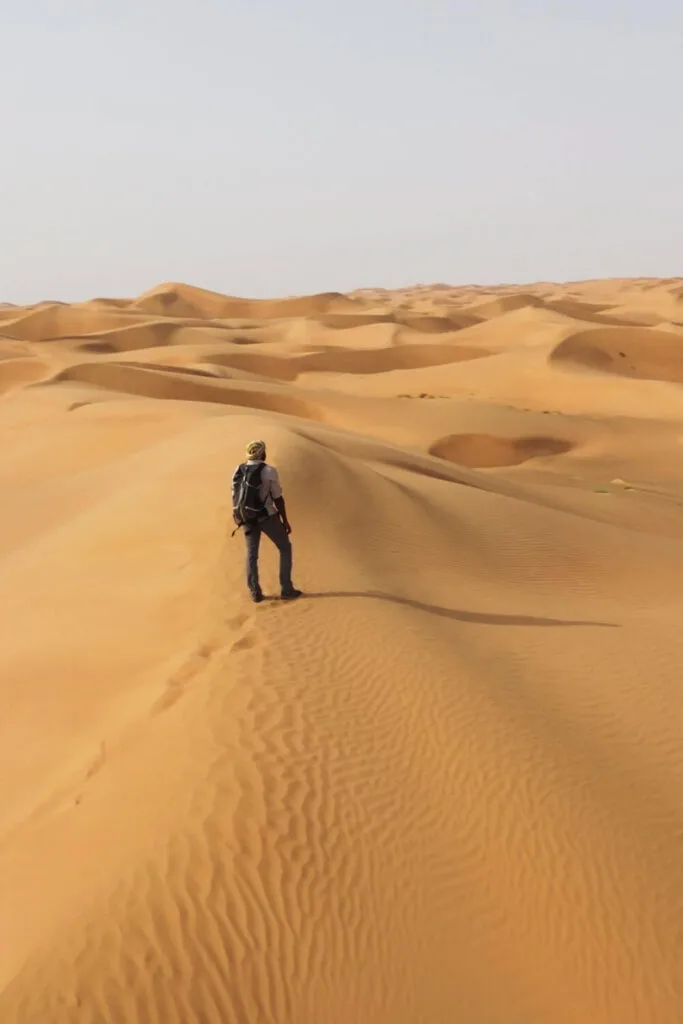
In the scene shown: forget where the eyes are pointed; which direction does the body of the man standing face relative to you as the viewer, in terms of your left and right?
facing away from the viewer and to the right of the viewer
